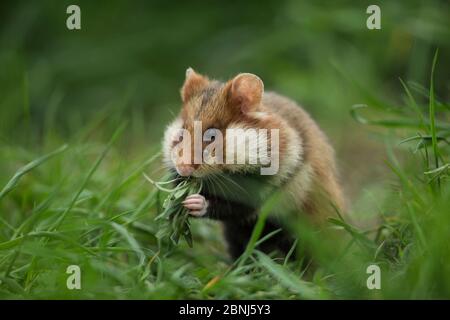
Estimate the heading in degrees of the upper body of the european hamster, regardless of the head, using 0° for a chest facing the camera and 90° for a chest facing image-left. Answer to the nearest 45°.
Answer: approximately 45°
